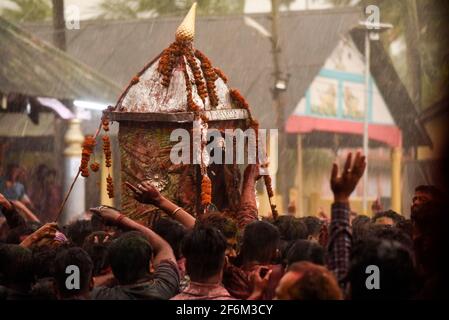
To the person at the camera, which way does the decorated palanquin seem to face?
facing the viewer and to the right of the viewer
